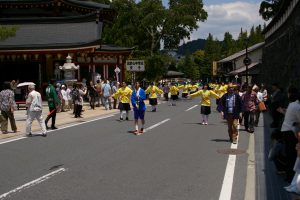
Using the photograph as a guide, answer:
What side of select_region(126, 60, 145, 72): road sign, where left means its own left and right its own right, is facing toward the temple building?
right

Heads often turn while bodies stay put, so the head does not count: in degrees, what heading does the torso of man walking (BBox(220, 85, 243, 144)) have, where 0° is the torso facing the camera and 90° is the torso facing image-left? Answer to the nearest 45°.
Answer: approximately 0°

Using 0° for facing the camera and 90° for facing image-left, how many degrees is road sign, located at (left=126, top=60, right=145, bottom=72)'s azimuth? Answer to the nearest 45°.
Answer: approximately 0°

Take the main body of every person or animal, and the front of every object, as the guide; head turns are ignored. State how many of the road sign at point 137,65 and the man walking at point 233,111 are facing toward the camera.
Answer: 2

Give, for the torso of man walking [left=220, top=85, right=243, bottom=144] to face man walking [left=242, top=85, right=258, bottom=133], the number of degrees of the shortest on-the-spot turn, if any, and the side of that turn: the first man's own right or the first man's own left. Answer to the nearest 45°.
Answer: approximately 180°

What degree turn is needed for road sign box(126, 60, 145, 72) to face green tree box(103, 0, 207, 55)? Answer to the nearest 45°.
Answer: approximately 180°

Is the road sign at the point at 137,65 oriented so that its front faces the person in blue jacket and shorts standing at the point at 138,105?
yes

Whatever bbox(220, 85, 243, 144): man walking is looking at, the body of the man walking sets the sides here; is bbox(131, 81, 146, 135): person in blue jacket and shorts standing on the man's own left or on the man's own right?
on the man's own right

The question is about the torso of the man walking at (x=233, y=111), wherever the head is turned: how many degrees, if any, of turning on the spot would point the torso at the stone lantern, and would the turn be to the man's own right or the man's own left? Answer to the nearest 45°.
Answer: approximately 135° to the man's own right

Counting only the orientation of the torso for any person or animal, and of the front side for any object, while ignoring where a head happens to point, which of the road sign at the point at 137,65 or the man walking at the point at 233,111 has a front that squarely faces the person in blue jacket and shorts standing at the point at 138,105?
the road sign

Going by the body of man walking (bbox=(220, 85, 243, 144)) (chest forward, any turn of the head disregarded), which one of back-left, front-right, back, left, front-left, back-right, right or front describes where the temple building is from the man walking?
back-right
